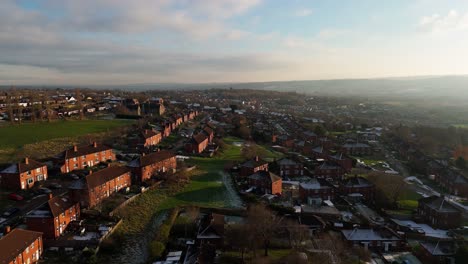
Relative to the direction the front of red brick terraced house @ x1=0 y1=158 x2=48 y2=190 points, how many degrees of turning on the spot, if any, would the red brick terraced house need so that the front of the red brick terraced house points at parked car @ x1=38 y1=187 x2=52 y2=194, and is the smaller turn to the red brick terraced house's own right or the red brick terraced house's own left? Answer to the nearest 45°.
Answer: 0° — it already faces it

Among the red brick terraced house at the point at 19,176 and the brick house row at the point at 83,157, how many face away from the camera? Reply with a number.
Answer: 0

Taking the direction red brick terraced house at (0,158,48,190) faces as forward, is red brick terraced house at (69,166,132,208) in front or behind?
in front

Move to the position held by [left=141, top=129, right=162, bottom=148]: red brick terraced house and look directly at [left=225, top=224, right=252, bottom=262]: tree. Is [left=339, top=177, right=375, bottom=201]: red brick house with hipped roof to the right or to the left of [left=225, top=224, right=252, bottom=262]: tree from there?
left

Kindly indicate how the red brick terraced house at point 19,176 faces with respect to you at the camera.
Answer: facing the viewer and to the right of the viewer

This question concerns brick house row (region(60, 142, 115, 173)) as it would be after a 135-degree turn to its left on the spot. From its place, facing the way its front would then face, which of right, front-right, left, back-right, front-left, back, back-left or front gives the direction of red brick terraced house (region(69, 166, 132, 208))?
back

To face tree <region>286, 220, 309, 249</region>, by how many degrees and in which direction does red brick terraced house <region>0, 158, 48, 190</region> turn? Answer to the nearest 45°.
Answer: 0° — it already faces it

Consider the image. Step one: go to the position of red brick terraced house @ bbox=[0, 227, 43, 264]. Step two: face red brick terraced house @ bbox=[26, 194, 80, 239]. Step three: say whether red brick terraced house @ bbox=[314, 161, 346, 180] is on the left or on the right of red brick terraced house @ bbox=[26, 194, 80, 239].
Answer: right

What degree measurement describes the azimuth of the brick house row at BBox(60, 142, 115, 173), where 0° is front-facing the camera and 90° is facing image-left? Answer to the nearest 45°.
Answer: approximately 315°
